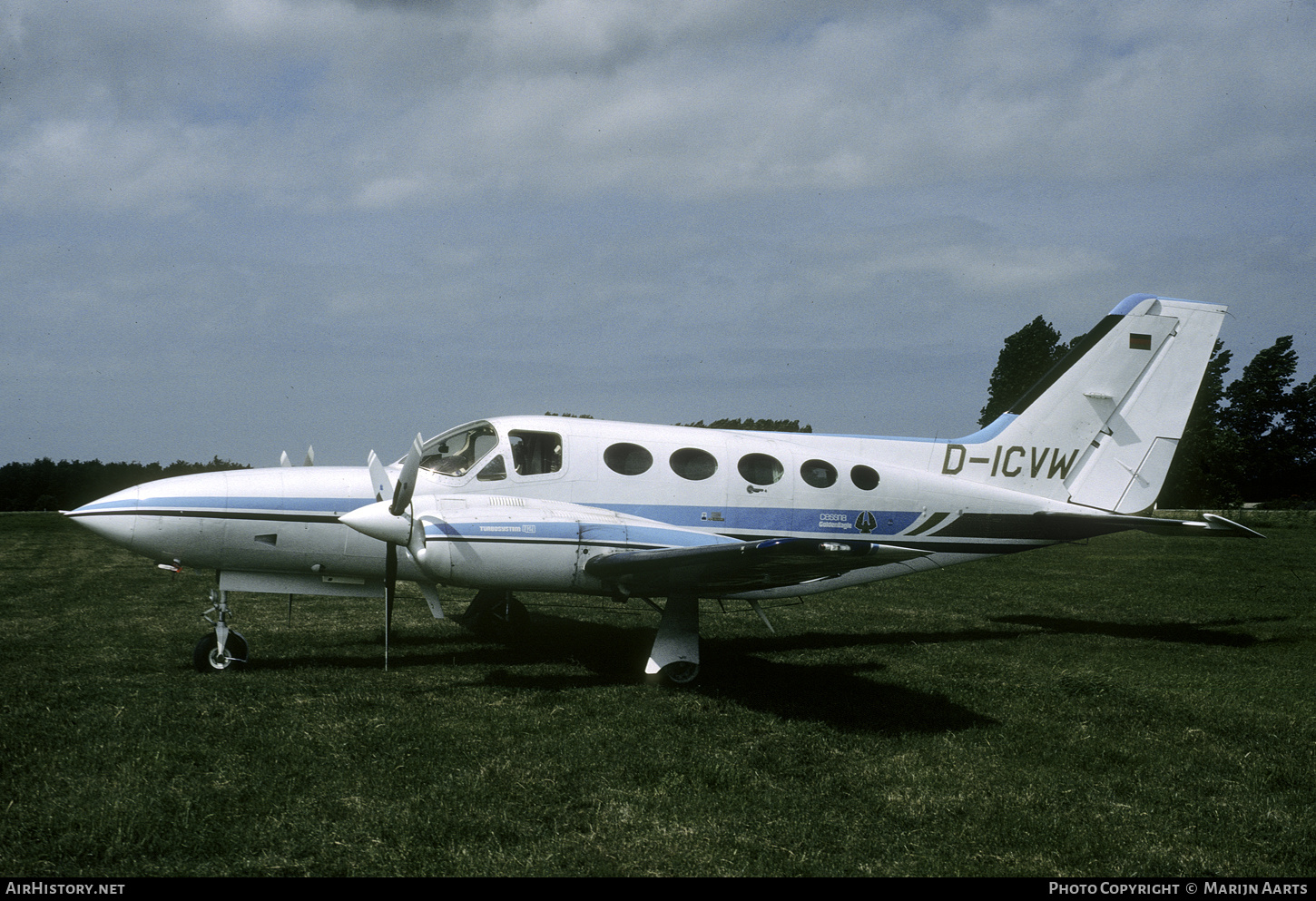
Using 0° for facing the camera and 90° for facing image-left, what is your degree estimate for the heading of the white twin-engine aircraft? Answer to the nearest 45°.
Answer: approximately 90°
